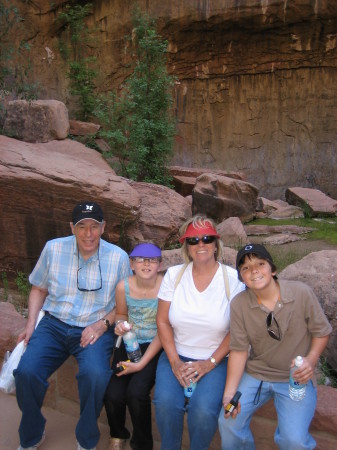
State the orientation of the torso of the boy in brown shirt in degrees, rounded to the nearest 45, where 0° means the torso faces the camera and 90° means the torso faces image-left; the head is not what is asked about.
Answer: approximately 0°

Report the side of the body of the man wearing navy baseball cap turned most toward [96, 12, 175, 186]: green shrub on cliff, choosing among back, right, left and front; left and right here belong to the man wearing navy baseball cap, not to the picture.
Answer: back

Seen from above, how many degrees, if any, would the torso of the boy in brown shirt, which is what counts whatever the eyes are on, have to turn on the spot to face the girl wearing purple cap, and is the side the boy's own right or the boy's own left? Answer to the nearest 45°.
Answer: approximately 90° to the boy's own right

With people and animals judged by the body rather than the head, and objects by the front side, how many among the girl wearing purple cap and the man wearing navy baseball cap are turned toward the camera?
2

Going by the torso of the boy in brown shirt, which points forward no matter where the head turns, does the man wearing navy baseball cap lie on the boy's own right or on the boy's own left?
on the boy's own right

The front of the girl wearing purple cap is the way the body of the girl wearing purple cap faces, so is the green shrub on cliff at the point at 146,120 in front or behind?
behind

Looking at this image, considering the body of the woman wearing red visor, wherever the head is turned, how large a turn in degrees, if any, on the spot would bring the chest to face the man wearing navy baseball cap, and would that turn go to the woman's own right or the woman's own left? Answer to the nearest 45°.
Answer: approximately 135° to the woman's own right
